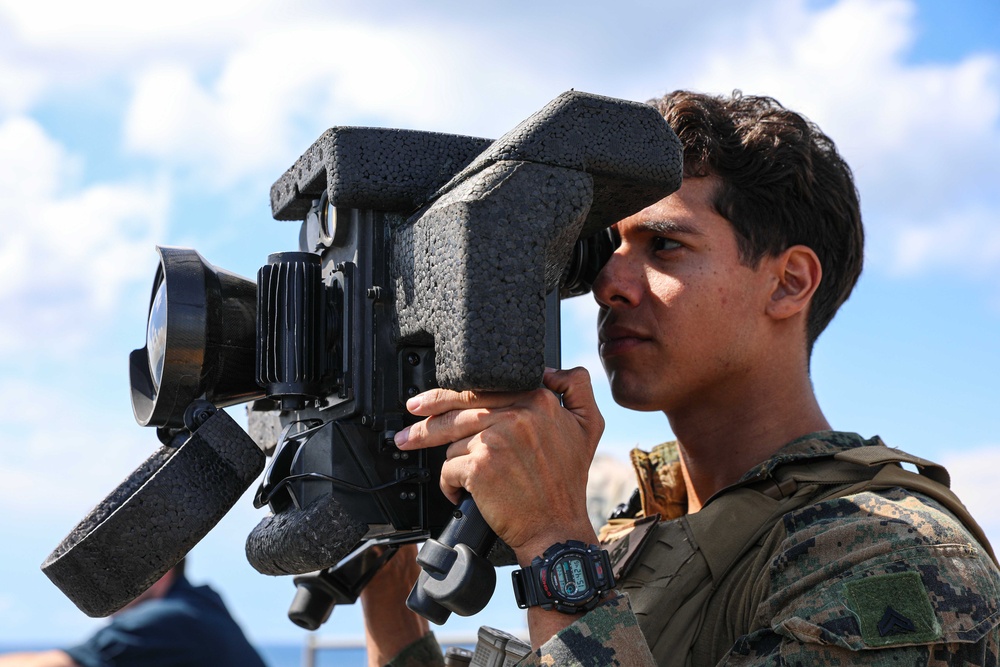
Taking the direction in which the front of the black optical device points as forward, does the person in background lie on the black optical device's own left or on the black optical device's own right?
on the black optical device's own right

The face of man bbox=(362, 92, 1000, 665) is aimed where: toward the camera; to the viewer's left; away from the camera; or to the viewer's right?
to the viewer's left

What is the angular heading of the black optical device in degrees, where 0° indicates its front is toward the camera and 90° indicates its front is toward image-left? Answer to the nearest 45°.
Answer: approximately 90°
